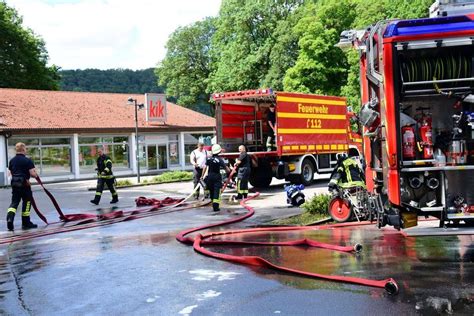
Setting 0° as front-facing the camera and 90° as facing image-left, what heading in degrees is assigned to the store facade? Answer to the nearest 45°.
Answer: approximately 315°

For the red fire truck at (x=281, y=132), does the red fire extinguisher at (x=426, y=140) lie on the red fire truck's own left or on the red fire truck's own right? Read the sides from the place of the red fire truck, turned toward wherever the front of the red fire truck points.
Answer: on the red fire truck's own right

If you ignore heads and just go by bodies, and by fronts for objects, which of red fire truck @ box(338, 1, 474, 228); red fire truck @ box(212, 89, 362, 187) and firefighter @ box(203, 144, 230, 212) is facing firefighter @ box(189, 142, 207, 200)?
firefighter @ box(203, 144, 230, 212)

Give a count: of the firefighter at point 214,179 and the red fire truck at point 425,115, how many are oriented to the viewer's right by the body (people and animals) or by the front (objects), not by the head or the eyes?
1
